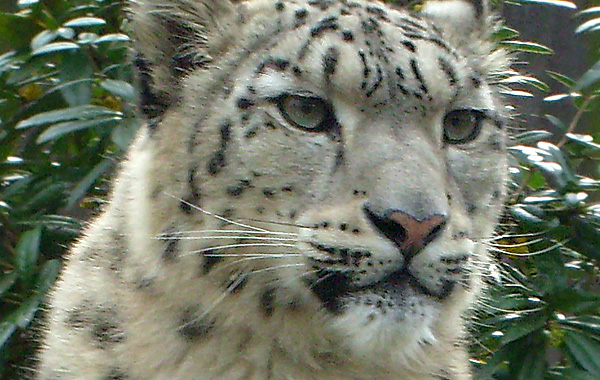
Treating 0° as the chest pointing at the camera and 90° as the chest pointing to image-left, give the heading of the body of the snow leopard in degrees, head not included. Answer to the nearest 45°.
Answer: approximately 315°
